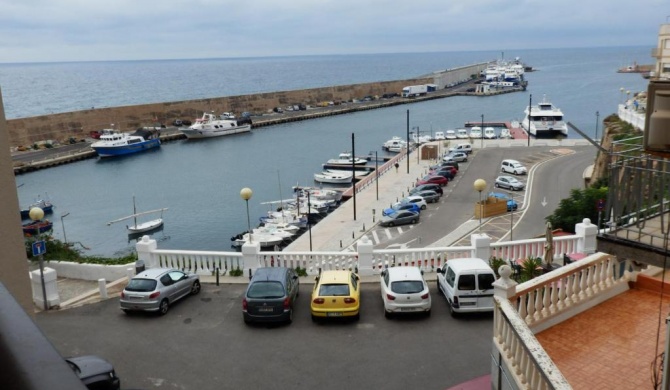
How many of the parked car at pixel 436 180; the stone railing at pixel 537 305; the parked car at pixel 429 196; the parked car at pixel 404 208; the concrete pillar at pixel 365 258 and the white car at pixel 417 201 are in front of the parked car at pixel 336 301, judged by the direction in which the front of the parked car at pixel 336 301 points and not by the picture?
5

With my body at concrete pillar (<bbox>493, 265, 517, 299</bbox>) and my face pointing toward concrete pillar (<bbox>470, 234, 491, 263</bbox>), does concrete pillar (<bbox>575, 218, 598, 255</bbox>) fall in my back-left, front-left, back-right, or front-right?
front-right

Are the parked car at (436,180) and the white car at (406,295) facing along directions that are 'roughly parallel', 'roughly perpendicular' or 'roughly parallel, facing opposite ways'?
roughly perpendicular

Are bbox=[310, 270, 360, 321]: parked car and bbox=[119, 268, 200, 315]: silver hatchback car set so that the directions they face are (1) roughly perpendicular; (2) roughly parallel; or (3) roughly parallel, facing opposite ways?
roughly parallel

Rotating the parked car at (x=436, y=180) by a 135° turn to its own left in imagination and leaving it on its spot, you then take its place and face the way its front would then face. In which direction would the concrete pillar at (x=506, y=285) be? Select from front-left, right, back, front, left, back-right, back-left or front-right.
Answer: front-right

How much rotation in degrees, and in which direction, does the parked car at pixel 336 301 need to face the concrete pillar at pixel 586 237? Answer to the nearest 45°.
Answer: approximately 45° to its right

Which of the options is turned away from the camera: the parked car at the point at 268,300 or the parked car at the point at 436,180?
the parked car at the point at 268,300

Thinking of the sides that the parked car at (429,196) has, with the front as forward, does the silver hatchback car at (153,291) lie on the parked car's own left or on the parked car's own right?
on the parked car's own left

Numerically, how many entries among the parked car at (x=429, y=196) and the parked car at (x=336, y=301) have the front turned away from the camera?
1

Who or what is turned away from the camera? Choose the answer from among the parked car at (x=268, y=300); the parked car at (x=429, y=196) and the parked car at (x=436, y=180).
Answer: the parked car at (x=268, y=300)

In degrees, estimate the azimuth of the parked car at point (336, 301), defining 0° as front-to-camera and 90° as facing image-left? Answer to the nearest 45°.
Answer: approximately 180°

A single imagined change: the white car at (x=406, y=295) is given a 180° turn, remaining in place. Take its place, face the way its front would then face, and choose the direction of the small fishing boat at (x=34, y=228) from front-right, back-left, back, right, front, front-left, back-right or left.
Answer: back-right

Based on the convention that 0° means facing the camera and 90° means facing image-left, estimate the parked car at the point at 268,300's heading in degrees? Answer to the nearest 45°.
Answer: approximately 180°

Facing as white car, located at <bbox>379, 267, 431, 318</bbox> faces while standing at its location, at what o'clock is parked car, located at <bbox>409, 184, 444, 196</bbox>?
The parked car is roughly at 12 o'clock from the white car.

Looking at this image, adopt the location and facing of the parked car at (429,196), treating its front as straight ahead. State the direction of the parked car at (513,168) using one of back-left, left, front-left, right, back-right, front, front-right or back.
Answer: back-right

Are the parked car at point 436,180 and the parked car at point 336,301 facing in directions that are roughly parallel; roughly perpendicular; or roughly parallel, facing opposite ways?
roughly perpendicular

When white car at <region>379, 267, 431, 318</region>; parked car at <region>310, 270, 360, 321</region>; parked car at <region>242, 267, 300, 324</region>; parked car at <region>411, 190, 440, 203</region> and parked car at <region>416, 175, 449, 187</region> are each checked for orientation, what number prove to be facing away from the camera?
3

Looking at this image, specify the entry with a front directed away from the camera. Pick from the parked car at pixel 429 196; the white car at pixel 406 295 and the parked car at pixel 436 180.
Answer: the white car

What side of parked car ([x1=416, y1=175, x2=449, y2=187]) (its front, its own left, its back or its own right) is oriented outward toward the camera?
left

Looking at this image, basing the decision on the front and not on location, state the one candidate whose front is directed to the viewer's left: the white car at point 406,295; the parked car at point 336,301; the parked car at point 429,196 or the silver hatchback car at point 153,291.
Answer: the parked car at point 429,196

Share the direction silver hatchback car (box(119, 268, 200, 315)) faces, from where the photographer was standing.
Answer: facing away from the viewer and to the right of the viewer
